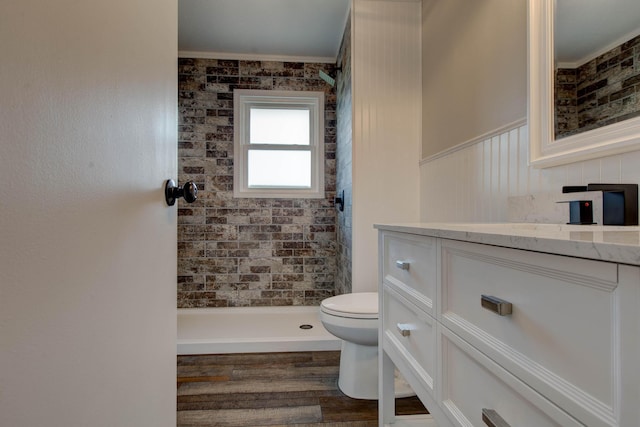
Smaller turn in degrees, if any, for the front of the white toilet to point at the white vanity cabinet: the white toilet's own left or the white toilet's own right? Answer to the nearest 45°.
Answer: approximately 90° to the white toilet's own left

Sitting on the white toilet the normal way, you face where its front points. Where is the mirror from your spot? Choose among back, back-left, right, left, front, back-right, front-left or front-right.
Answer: back-left

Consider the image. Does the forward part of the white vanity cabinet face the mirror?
no

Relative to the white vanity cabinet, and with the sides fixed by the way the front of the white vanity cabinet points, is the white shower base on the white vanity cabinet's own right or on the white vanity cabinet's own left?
on the white vanity cabinet's own right

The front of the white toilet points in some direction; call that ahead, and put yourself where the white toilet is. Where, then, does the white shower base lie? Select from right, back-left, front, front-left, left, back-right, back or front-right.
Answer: front-right

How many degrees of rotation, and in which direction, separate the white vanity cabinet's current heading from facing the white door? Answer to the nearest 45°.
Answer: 0° — it already faces it

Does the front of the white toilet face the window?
no

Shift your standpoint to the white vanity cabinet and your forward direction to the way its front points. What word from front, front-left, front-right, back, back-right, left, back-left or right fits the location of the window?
right

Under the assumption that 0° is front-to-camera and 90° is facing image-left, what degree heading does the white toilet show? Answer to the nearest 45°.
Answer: approximately 90°

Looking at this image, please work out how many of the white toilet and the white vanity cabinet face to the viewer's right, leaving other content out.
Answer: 0

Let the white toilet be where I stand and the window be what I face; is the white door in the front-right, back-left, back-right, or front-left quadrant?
back-left

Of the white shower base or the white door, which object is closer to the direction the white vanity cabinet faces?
the white door

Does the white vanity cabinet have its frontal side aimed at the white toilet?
no

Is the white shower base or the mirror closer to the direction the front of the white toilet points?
the white shower base

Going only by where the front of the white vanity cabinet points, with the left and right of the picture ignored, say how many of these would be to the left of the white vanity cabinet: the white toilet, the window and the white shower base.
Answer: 0
